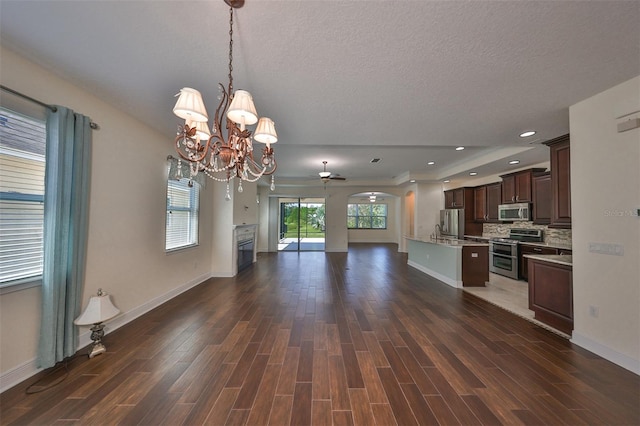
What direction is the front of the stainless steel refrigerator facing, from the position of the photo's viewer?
facing the viewer and to the left of the viewer

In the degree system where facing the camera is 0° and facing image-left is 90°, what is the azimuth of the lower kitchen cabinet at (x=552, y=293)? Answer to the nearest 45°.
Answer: approximately 45°

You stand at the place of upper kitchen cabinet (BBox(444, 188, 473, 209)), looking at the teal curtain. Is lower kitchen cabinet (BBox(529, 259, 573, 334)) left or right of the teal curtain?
left

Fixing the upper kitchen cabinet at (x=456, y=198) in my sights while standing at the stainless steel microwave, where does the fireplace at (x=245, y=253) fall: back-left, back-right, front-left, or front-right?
front-left

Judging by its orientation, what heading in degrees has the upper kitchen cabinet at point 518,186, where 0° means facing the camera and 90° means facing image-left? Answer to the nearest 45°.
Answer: approximately 45°

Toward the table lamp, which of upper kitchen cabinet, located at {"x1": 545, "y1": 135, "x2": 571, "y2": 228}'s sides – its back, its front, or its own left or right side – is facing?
front

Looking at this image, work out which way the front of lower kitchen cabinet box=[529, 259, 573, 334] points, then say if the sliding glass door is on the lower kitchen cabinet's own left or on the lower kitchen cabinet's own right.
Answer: on the lower kitchen cabinet's own right

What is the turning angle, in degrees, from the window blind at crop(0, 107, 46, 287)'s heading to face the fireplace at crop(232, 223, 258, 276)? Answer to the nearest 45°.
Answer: approximately 90° to its left

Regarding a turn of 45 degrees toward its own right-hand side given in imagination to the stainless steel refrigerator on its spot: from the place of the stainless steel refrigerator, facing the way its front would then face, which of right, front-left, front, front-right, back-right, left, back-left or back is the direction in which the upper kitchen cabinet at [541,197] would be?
back-left

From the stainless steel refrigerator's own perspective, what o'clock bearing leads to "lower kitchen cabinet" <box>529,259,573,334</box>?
The lower kitchen cabinet is roughly at 10 o'clock from the stainless steel refrigerator.

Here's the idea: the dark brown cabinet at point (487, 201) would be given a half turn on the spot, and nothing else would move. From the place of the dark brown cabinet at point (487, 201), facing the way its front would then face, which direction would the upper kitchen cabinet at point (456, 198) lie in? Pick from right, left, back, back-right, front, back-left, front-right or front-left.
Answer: left
